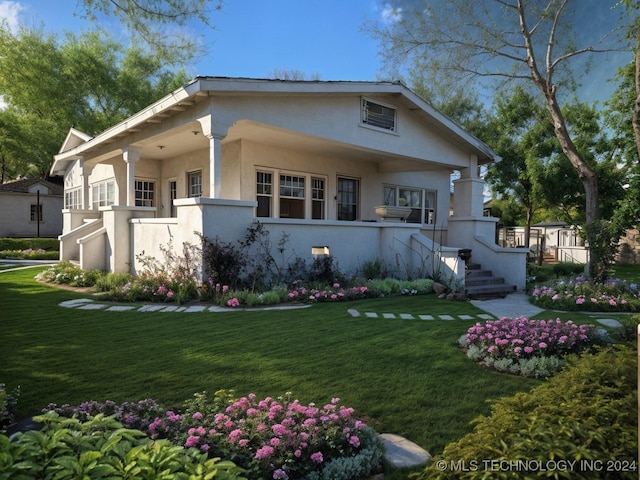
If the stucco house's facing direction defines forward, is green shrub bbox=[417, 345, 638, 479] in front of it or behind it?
in front

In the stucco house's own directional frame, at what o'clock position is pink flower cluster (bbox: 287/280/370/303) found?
The pink flower cluster is roughly at 1 o'clock from the stucco house.

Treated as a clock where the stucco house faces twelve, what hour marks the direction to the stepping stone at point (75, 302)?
The stepping stone is roughly at 3 o'clock from the stucco house.

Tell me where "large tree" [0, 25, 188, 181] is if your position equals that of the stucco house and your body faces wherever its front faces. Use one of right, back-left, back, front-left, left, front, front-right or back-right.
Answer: back

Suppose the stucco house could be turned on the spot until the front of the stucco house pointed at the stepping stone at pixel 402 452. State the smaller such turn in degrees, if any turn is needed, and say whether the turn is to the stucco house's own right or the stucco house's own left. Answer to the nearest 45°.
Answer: approximately 45° to the stucco house's own right

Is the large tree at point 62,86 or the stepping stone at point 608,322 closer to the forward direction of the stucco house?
the stepping stone
